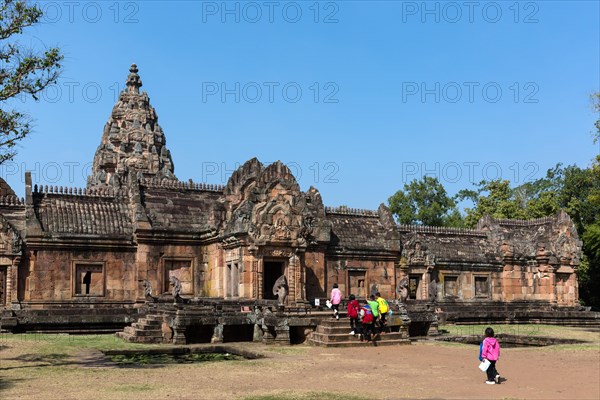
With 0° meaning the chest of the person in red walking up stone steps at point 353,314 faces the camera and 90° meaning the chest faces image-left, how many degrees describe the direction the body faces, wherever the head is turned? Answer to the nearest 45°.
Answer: approximately 180°

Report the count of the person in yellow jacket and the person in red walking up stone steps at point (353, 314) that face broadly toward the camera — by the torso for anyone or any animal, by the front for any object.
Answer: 0

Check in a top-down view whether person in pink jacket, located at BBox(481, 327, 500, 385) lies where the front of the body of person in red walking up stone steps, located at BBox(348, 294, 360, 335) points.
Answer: no

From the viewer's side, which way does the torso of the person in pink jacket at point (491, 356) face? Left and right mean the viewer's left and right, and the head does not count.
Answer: facing away from the viewer and to the left of the viewer

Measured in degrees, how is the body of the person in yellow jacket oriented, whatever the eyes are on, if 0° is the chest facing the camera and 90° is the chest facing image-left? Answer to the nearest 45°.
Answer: approximately 135°

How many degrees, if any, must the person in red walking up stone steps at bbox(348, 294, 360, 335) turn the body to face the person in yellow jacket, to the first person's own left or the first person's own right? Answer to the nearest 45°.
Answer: approximately 90° to the first person's own right

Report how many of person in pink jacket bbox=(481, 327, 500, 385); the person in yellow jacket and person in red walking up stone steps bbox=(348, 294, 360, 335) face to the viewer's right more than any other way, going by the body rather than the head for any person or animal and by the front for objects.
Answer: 0

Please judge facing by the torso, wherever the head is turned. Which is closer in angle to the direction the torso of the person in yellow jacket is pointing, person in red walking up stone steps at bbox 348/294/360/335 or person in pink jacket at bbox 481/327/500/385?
the person in red walking up stone steps

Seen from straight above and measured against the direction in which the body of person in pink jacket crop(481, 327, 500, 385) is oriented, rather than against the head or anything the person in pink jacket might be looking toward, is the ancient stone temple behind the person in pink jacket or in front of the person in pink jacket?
in front

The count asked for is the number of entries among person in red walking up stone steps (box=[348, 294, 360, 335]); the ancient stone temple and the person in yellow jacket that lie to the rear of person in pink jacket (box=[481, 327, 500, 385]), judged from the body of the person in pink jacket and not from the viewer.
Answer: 0

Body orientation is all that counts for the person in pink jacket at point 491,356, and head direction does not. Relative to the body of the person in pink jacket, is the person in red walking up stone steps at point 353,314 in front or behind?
in front

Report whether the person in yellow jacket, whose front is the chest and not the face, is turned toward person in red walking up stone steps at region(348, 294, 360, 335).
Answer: no
